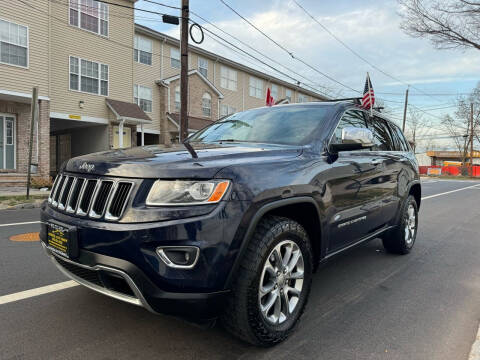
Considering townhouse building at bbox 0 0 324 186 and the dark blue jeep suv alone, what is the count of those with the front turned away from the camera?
0

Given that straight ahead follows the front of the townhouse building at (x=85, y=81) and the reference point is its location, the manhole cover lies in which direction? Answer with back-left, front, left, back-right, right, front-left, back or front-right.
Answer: front-right

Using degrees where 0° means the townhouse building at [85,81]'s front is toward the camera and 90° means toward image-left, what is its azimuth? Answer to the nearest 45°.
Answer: approximately 315°

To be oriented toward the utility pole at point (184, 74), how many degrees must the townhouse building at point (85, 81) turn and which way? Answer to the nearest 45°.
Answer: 0° — it already faces it

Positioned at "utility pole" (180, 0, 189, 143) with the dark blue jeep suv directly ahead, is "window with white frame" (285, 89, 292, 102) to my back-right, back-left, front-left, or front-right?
back-left

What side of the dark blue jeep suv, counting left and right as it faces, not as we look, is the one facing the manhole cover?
right

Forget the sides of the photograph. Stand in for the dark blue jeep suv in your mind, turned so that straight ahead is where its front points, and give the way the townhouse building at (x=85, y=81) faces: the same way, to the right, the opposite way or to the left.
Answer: to the left

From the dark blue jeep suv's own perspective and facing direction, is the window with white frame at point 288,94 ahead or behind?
behind

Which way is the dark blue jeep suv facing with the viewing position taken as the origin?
facing the viewer and to the left of the viewer

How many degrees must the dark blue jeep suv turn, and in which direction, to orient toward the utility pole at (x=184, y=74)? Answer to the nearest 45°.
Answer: approximately 135° to its right

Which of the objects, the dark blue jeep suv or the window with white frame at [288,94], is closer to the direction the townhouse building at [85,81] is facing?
the dark blue jeep suv
